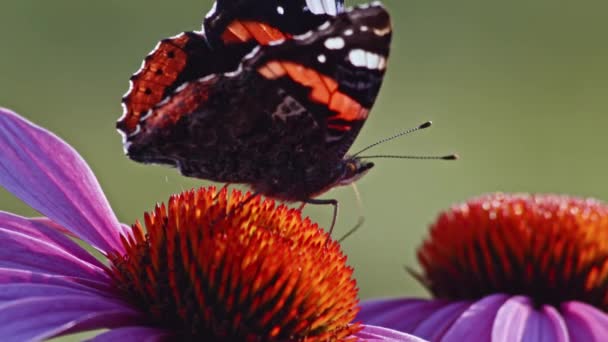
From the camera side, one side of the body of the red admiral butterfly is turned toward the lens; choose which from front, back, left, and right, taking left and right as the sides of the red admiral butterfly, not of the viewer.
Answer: right
